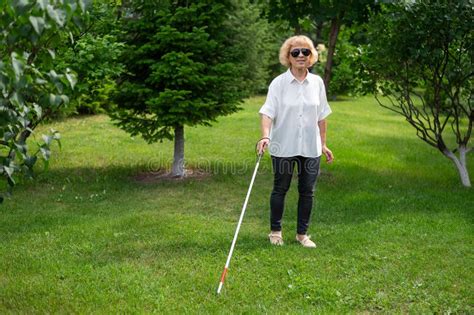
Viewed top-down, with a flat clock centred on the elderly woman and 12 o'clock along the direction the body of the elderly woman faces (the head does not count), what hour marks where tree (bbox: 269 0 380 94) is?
The tree is roughly at 6 o'clock from the elderly woman.

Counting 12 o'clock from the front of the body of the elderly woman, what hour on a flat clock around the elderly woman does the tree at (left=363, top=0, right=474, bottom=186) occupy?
The tree is roughly at 7 o'clock from the elderly woman.

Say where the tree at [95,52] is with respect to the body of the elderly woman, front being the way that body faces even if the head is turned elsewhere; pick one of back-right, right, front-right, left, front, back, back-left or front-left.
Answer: back-right

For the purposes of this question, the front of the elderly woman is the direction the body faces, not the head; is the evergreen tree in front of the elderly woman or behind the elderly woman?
behind

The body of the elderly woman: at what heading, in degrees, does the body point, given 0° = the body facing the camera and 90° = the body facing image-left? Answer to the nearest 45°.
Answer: approximately 0°
